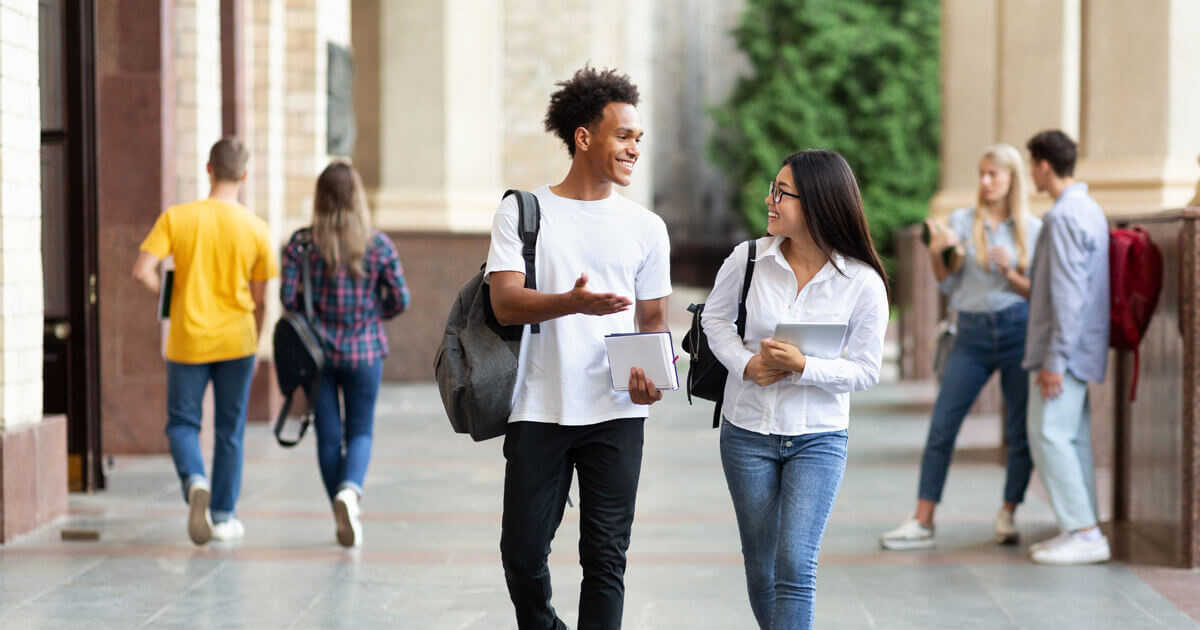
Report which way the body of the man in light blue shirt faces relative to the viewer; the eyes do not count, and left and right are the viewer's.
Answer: facing to the left of the viewer

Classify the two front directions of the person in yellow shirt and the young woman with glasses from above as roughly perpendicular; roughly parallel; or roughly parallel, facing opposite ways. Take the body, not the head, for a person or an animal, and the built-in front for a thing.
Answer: roughly parallel, facing opposite ways

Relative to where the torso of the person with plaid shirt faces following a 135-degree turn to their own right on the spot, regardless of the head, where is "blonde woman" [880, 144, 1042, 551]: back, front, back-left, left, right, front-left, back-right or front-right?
front-left

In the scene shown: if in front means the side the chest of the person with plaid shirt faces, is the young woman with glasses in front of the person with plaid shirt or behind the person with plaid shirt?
behind

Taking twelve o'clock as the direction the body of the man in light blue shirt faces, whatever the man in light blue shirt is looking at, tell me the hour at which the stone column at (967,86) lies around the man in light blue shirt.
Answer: The stone column is roughly at 3 o'clock from the man in light blue shirt.

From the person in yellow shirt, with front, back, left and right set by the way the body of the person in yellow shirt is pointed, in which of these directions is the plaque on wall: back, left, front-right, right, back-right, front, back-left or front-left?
front

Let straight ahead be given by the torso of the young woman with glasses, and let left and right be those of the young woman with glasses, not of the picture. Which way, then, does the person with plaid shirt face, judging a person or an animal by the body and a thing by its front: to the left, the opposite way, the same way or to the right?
the opposite way

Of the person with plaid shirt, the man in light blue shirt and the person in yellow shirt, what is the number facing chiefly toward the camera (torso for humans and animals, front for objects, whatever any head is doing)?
0

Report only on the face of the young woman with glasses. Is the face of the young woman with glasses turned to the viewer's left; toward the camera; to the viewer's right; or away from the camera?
to the viewer's left

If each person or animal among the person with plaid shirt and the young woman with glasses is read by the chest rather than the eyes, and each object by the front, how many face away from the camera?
1

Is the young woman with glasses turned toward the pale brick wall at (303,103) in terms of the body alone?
no

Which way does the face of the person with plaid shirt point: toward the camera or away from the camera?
away from the camera

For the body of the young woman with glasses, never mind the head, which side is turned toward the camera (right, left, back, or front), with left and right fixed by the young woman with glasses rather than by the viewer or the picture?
front

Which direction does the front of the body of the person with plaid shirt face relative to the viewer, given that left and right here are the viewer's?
facing away from the viewer

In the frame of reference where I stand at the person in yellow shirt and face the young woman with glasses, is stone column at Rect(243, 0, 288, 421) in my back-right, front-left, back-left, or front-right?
back-left

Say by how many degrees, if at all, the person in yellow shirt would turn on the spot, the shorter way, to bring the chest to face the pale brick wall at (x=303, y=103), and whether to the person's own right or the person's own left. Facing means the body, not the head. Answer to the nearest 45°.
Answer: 0° — they already face it

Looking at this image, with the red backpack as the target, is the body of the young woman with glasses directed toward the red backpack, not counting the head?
no

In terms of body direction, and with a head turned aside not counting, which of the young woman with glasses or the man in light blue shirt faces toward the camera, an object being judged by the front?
the young woman with glasses

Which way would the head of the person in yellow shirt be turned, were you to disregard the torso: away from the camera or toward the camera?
away from the camera

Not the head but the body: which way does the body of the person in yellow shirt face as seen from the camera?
away from the camera
